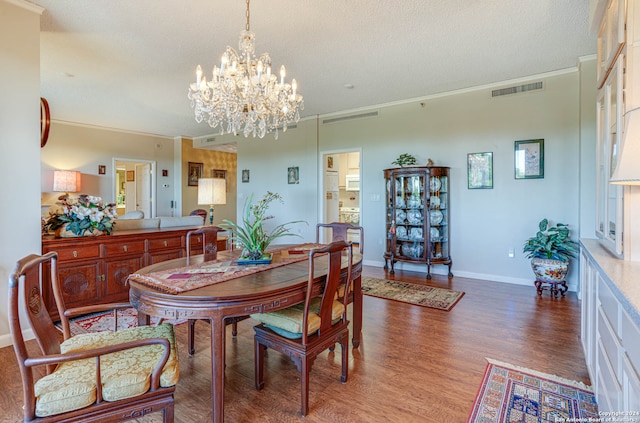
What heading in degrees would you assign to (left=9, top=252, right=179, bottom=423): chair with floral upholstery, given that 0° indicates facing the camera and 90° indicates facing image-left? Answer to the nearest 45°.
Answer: approximately 270°

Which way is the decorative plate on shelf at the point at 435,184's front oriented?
toward the camera

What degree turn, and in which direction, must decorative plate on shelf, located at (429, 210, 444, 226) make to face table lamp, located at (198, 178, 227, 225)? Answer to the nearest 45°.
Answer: approximately 90° to its right

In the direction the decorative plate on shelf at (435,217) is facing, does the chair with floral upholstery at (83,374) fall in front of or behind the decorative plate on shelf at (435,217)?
in front

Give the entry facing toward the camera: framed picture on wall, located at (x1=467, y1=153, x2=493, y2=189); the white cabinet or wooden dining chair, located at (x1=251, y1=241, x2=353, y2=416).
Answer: the framed picture on wall

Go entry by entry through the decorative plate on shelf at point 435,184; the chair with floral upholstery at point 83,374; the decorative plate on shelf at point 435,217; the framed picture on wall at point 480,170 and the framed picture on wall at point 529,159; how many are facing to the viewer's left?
0

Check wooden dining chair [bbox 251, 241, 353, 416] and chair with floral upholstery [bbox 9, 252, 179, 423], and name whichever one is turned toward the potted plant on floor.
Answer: the chair with floral upholstery

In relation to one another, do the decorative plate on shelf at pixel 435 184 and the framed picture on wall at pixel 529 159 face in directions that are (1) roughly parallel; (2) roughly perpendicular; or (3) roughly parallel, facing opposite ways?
roughly parallel

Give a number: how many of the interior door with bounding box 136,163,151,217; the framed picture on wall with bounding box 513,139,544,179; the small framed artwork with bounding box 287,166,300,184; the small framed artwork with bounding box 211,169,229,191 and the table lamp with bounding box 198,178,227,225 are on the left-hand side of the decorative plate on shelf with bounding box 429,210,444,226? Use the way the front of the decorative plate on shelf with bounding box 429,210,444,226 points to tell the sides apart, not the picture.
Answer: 1

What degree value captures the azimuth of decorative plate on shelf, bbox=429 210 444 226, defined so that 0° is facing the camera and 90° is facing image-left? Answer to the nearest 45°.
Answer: approximately 0°

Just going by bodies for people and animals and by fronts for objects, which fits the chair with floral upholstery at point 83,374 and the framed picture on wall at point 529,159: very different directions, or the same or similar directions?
very different directions

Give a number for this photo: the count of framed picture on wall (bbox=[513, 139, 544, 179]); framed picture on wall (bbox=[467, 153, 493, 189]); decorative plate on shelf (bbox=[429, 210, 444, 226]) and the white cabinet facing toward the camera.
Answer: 3

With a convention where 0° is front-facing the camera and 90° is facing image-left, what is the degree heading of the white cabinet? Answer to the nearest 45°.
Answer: approximately 90°

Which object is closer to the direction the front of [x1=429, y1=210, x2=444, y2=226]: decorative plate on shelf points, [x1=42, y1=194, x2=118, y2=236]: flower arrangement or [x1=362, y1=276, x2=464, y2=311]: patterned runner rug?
the patterned runner rug

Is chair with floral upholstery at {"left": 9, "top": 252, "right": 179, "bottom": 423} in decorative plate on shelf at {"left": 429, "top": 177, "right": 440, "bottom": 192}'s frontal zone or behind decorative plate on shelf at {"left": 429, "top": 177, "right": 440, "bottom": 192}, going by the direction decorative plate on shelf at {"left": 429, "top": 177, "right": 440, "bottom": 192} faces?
frontal zone

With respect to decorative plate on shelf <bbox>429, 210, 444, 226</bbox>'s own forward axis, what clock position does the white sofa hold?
The white sofa is roughly at 2 o'clock from the decorative plate on shelf.

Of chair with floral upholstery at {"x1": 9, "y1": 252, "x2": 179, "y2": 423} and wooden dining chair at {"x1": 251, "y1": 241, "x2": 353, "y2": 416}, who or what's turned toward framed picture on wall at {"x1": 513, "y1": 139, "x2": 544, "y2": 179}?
the chair with floral upholstery
